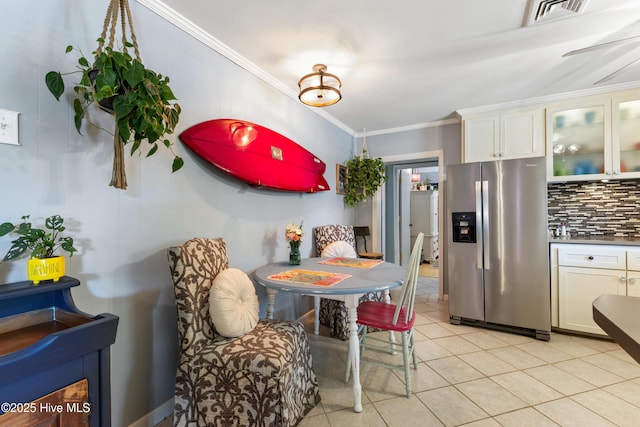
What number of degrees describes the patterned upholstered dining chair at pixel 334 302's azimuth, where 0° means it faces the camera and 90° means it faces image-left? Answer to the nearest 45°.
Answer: approximately 315°

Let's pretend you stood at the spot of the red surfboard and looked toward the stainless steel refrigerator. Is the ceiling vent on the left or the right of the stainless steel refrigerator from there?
right

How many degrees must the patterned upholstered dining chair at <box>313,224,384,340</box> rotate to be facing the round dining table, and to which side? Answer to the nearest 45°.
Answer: approximately 45° to its right

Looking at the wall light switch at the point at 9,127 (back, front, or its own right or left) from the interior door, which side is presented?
left

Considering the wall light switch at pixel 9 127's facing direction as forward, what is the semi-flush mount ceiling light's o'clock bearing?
The semi-flush mount ceiling light is roughly at 9 o'clock from the wall light switch.
